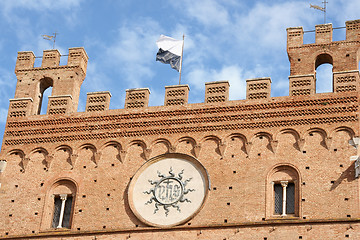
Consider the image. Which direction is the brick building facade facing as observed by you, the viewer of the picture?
facing the viewer
